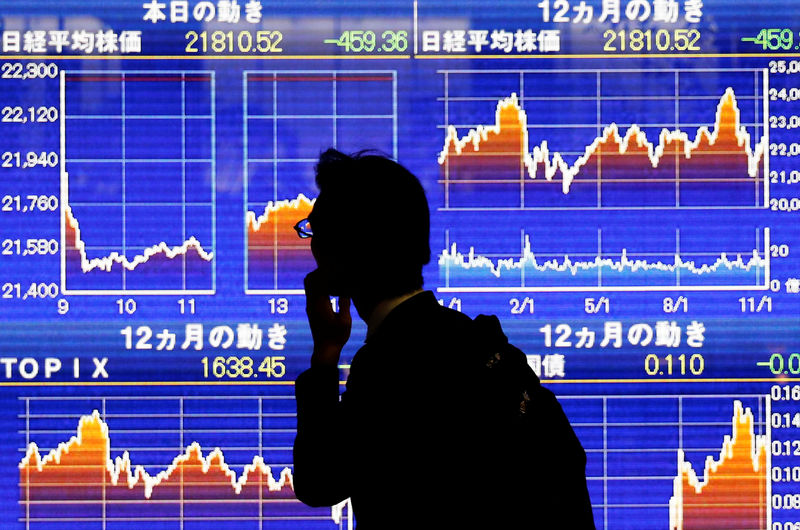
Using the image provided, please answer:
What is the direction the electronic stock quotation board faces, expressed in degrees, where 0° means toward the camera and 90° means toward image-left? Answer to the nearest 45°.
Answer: approximately 0°
